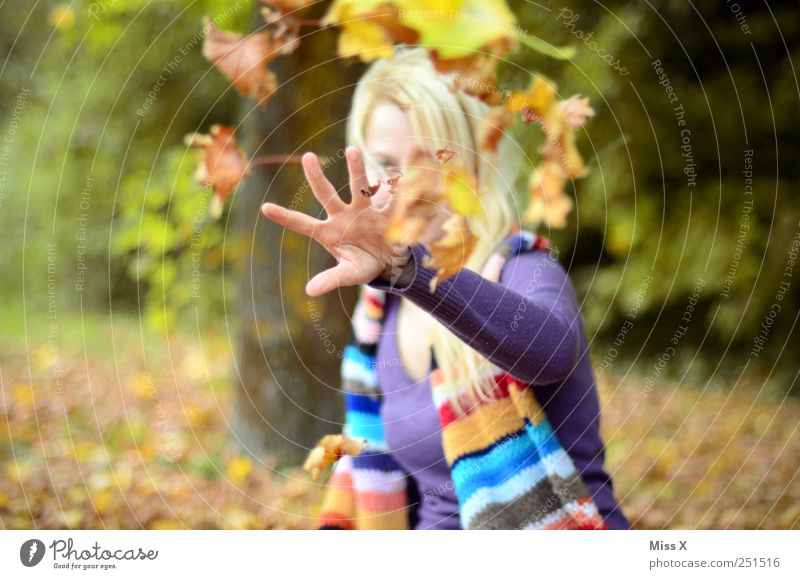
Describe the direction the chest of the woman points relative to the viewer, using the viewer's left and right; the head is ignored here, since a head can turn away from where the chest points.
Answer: facing the viewer and to the left of the viewer

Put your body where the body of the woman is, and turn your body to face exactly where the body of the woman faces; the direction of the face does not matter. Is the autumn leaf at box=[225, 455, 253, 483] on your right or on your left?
on your right

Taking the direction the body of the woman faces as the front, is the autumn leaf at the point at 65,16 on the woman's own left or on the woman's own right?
on the woman's own right

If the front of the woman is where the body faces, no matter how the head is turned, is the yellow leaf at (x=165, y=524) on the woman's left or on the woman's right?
on the woman's right

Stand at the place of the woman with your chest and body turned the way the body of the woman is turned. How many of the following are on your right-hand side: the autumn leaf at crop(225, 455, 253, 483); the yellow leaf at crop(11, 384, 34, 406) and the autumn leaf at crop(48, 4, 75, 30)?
3

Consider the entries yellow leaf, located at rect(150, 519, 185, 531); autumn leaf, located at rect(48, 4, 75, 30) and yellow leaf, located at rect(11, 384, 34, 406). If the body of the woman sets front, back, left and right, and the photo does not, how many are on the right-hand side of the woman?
3
